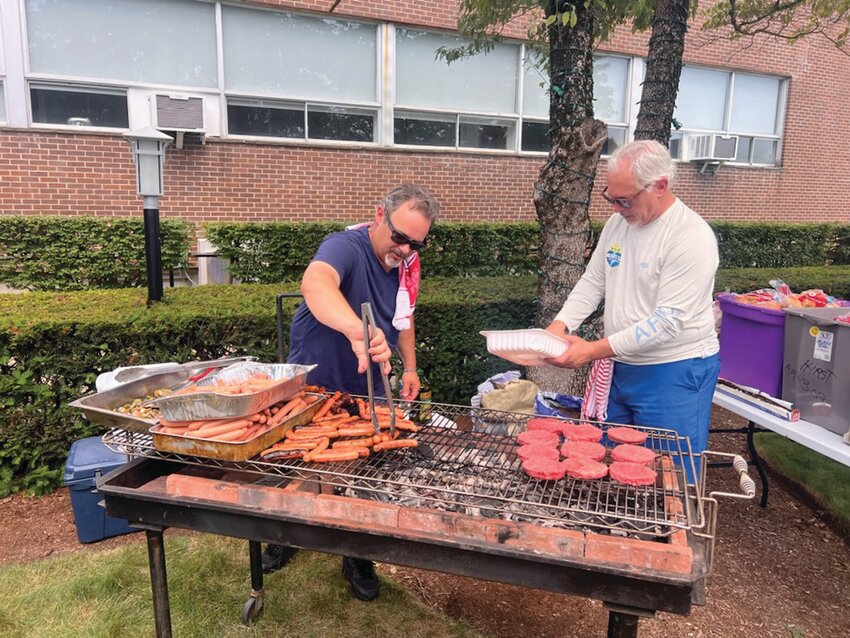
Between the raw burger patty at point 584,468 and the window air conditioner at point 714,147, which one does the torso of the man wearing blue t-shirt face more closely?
the raw burger patty

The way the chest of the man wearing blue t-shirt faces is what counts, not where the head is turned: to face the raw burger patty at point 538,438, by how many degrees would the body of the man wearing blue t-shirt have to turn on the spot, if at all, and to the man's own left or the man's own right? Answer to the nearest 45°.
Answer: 0° — they already face it

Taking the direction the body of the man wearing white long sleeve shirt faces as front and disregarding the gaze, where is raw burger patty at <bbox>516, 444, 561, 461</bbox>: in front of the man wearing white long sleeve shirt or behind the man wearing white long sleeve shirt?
in front

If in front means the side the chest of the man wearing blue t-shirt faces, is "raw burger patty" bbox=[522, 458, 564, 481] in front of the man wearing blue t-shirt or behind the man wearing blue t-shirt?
in front

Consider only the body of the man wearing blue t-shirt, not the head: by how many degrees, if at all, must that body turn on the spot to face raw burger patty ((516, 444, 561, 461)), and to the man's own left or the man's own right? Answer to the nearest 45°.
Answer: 0° — they already face it

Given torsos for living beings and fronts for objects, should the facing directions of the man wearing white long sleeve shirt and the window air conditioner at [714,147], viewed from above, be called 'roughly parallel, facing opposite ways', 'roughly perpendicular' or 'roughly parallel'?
roughly perpendicular

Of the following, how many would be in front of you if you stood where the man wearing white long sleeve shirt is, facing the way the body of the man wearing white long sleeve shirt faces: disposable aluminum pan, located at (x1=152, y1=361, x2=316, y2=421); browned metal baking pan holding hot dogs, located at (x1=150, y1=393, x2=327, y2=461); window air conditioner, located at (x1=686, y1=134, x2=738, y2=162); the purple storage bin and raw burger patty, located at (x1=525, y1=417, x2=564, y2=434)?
3
